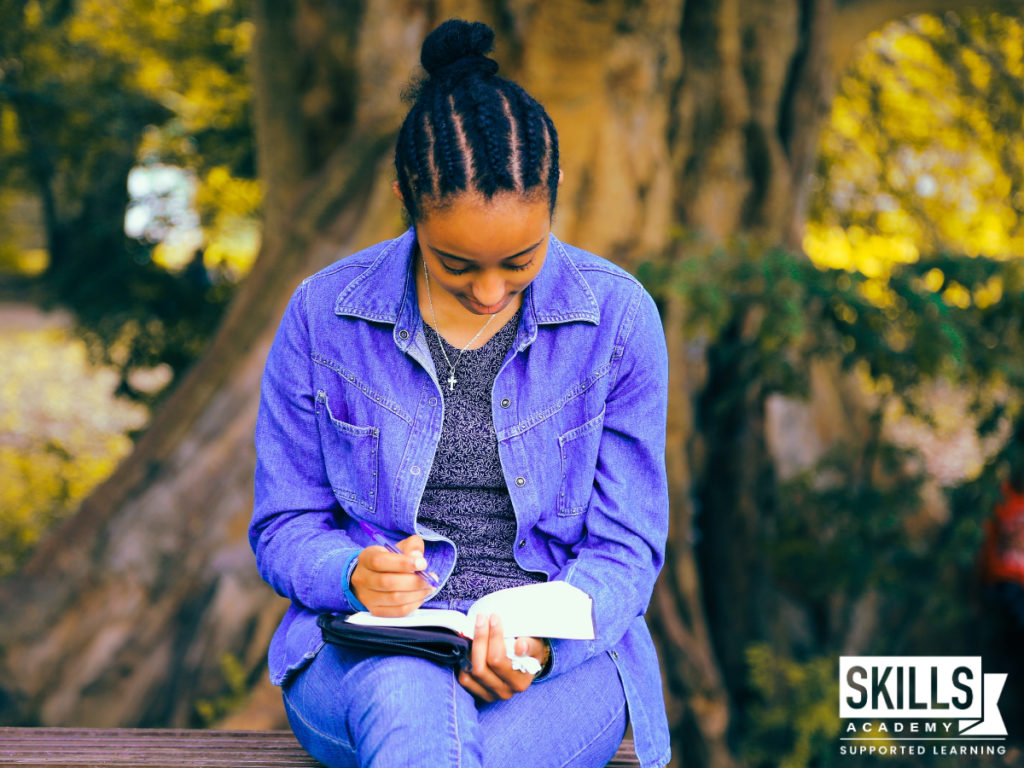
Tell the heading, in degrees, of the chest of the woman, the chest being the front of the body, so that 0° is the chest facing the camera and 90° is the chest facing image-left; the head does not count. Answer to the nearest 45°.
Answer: approximately 0°

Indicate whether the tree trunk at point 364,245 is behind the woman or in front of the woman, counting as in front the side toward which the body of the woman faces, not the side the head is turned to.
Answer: behind
